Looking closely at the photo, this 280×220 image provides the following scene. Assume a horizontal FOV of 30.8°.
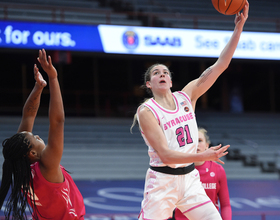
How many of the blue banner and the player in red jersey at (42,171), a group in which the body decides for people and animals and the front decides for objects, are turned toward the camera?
1

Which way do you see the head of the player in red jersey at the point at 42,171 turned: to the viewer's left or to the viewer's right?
to the viewer's right

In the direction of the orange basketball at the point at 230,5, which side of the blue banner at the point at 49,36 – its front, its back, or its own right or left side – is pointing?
front

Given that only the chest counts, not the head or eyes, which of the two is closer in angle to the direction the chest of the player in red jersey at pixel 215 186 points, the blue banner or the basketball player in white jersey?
the basketball player in white jersey

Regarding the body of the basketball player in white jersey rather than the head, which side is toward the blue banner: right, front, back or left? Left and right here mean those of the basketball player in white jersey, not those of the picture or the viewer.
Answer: back

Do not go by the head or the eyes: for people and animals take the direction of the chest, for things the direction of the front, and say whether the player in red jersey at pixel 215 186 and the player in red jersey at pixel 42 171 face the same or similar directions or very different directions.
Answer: very different directions

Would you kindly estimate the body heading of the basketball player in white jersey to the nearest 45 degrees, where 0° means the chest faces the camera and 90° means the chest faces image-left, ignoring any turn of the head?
approximately 315°

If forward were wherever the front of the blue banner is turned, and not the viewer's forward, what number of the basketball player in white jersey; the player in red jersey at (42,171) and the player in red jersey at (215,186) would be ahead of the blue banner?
3

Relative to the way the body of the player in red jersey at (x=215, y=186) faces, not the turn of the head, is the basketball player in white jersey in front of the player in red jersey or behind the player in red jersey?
in front

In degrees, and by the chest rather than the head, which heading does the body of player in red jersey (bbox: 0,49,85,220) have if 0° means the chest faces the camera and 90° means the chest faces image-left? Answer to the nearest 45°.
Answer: approximately 225°

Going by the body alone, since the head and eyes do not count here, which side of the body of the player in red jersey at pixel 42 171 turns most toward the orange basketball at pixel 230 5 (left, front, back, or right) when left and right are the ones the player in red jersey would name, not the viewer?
front
